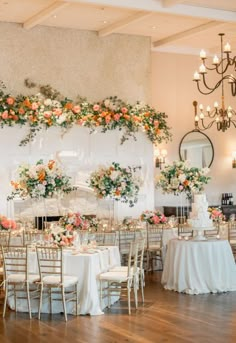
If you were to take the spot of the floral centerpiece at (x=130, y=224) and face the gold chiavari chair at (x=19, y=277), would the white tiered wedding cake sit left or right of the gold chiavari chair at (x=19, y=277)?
left

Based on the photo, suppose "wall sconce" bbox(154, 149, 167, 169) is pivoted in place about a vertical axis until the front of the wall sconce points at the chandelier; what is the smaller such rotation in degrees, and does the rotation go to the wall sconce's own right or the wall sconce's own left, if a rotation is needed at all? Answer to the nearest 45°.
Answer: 0° — it already faces it

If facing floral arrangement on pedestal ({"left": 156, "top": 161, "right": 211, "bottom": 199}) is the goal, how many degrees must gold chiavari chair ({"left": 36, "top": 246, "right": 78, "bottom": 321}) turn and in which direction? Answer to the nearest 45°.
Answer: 0° — it already faces it

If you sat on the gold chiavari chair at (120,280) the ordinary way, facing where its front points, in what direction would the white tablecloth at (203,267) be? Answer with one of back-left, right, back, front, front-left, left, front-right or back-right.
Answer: back-right

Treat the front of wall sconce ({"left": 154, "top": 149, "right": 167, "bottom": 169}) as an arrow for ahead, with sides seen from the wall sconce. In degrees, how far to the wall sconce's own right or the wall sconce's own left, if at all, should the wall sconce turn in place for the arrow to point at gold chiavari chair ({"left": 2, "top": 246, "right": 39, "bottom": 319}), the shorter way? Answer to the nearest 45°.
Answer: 0° — it already faces it
